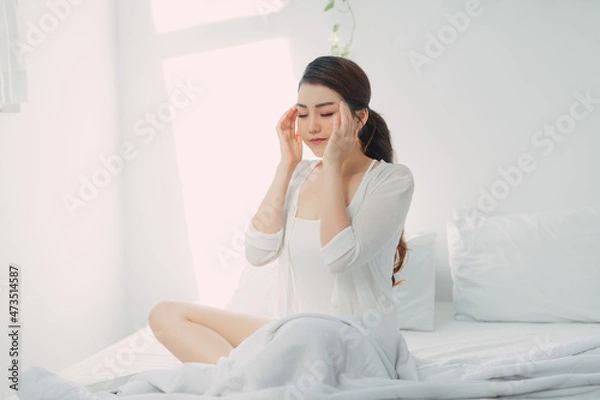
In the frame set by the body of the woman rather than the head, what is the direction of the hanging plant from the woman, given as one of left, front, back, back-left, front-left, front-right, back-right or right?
back-right

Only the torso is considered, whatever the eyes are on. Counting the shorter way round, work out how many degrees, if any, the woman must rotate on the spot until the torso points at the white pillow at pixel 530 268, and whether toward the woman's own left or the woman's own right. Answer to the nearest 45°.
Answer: approximately 180°

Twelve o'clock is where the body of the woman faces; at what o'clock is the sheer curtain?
The sheer curtain is roughly at 2 o'clock from the woman.

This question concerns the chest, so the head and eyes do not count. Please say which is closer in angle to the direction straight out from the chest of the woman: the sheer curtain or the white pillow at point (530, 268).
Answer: the sheer curtain

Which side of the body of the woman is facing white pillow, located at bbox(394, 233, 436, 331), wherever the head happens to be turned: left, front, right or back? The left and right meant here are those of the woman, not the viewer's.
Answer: back
